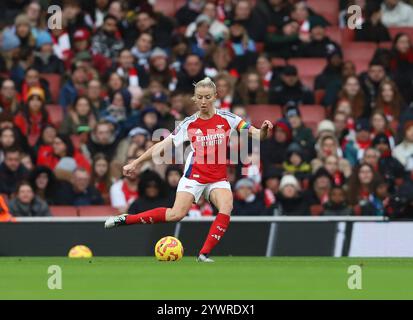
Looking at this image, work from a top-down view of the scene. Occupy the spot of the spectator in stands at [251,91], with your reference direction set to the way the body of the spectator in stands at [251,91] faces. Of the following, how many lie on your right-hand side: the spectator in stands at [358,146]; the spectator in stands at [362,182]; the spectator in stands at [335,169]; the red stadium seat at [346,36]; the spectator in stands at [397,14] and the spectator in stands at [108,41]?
1

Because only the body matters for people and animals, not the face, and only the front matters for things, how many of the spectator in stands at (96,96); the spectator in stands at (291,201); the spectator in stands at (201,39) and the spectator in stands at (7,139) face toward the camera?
4

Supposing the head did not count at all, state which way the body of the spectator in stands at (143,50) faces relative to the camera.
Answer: toward the camera

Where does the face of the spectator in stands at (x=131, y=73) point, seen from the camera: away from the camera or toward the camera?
toward the camera

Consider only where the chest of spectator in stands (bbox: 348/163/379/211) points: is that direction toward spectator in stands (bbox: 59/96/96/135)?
no

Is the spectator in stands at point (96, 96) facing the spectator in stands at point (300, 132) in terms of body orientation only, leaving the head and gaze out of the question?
no

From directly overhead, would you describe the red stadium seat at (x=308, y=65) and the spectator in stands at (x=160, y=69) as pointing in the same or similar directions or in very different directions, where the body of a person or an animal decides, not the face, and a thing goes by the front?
same or similar directions

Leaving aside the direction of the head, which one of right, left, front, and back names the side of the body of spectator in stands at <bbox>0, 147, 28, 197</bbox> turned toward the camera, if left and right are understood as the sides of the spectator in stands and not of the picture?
front

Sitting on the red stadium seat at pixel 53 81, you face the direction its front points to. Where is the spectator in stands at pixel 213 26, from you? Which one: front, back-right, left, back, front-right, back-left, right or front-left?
left

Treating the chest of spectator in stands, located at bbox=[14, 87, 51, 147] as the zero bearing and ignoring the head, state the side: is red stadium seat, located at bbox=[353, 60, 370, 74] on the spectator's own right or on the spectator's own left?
on the spectator's own left

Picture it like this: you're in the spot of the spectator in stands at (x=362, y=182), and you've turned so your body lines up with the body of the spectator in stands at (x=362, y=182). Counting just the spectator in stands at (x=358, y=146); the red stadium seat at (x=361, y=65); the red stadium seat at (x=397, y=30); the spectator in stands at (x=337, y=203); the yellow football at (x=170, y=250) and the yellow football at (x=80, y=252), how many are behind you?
3

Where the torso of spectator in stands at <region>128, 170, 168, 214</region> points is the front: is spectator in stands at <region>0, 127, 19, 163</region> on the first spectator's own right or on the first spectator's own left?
on the first spectator's own right

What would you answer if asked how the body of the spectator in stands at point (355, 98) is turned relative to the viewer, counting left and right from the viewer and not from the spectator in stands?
facing the viewer

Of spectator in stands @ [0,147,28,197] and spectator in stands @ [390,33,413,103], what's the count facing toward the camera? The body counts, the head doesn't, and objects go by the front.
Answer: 2

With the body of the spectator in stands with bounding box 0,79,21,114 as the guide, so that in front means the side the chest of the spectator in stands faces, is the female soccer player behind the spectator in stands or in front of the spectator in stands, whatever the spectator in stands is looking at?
in front

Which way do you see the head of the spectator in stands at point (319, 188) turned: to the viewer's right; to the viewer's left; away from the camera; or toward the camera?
toward the camera

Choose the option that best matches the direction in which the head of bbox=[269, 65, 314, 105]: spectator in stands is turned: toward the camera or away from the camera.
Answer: toward the camera

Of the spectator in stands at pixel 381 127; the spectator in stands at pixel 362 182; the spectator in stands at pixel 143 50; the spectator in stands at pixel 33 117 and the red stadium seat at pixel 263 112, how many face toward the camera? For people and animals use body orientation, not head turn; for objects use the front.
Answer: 5

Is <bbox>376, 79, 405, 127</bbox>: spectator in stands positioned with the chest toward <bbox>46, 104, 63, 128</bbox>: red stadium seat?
no
